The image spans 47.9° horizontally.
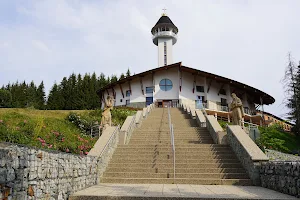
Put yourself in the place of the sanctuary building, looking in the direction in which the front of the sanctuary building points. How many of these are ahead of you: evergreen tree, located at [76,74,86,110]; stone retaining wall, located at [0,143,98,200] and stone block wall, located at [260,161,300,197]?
2

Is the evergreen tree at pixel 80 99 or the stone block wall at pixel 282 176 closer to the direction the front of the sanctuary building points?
the stone block wall

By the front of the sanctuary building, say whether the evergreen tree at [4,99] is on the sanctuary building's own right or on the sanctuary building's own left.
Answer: on the sanctuary building's own right

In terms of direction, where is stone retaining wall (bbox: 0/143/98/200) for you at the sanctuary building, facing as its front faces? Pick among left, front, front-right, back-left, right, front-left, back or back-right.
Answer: front

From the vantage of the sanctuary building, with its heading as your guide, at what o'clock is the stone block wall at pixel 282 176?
The stone block wall is roughly at 12 o'clock from the sanctuary building.

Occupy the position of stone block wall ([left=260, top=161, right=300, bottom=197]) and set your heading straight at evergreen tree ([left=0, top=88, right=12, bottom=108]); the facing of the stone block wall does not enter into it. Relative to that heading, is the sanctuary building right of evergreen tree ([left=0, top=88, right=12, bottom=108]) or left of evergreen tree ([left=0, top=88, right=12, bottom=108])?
right

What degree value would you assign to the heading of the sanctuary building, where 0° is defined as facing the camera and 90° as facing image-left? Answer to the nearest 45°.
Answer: approximately 0°

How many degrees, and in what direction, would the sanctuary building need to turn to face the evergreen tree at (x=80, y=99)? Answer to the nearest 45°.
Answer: approximately 135° to its right
